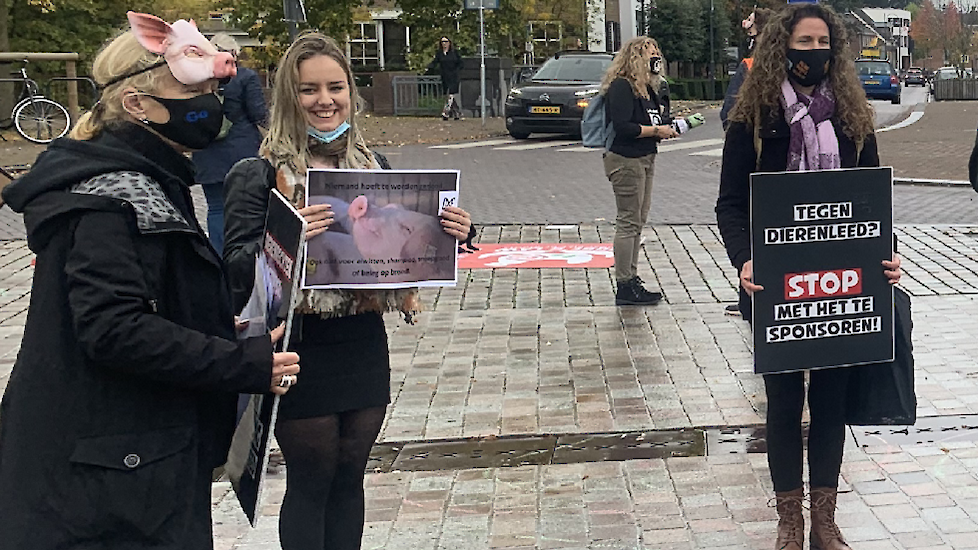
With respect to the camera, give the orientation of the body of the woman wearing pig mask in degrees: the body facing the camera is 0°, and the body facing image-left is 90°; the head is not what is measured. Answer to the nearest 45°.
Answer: approximately 270°

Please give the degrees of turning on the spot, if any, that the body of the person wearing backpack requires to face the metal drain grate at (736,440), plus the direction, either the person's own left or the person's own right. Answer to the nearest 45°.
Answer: approximately 90° to the person's own right

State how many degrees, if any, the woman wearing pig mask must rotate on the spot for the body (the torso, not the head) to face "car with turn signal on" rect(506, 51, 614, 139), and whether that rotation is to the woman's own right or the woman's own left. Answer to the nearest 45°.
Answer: approximately 90° to the woman's own left

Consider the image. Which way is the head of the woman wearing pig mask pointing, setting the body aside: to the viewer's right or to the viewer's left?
to the viewer's right

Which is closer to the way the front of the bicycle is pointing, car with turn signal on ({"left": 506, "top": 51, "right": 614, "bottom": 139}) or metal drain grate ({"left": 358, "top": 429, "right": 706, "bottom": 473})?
the car with turn signal on

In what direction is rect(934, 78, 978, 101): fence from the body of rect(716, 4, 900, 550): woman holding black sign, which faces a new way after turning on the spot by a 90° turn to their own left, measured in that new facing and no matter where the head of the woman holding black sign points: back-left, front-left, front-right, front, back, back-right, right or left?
left

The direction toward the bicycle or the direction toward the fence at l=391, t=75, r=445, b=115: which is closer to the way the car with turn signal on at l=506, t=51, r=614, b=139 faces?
the bicycle

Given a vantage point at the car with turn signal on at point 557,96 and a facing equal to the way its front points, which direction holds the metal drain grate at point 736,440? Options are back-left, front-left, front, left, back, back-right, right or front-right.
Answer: front-left

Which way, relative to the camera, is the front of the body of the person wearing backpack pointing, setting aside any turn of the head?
to the viewer's right
